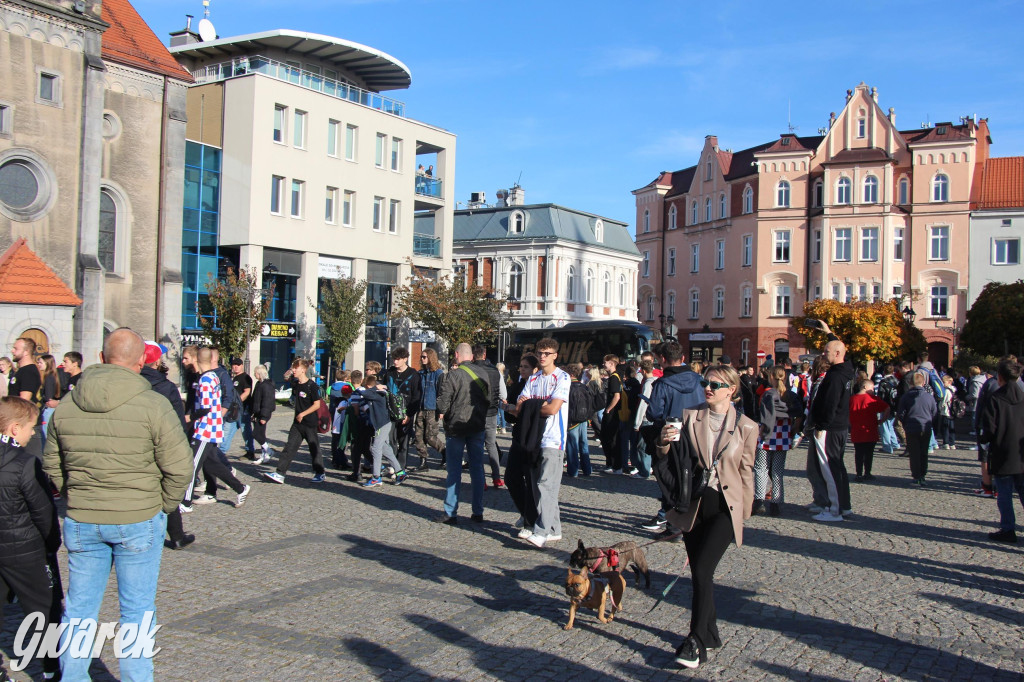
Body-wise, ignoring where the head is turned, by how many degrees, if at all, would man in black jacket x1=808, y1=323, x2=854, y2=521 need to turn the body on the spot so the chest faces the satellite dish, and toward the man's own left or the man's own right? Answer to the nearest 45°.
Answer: approximately 45° to the man's own right

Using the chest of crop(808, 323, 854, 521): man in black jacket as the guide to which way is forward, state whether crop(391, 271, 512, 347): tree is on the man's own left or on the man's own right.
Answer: on the man's own right

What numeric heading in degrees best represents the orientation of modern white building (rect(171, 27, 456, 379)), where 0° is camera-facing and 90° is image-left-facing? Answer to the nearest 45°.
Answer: approximately 315°

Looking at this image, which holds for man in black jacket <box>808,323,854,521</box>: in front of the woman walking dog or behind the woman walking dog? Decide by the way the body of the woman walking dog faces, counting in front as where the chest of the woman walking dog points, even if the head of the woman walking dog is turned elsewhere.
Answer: behind

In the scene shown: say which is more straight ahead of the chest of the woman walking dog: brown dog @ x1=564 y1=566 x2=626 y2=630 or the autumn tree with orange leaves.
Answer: the brown dog

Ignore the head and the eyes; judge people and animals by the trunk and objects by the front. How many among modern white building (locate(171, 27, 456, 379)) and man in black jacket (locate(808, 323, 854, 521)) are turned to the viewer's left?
1

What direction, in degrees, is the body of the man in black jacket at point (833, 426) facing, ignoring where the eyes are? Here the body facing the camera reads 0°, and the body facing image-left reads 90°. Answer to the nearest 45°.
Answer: approximately 90°
